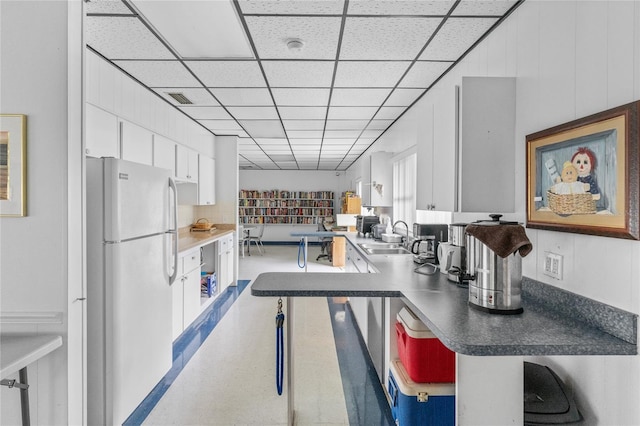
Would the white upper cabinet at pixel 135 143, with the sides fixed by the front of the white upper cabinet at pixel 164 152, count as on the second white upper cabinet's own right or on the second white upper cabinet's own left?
on the second white upper cabinet's own right

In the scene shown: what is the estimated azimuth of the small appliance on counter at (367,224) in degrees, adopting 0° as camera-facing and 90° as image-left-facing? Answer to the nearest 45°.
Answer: approximately 45°

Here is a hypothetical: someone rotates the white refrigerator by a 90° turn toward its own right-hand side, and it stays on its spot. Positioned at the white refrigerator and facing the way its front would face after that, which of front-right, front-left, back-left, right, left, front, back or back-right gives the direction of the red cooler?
left

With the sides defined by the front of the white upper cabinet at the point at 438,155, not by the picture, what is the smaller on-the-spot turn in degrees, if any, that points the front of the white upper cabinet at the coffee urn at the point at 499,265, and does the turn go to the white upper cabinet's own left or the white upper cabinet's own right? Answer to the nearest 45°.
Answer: approximately 45° to the white upper cabinet's own left

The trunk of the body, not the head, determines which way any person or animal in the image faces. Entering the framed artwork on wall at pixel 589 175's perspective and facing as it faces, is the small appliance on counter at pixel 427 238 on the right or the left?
on its right

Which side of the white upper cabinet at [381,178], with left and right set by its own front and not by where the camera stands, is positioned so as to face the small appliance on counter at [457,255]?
left

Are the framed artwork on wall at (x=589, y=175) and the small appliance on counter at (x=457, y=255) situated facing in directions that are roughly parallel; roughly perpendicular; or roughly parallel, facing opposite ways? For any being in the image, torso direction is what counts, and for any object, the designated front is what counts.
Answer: roughly parallel

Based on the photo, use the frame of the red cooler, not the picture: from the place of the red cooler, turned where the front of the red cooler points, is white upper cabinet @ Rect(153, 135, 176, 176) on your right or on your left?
on your right

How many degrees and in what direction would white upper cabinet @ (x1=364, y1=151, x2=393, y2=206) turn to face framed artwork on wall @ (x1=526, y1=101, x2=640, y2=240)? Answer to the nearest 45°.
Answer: approximately 90° to its left

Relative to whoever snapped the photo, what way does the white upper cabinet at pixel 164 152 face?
facing the viewer and to the right of the viewer

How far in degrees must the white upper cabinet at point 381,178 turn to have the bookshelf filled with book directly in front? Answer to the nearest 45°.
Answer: approximately 45° to its right

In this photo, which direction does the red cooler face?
toward the camera

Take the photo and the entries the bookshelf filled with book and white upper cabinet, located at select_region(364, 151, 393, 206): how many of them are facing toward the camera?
1

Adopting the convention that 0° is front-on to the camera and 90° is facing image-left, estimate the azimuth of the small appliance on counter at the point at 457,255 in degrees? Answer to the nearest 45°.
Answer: approximately 45°

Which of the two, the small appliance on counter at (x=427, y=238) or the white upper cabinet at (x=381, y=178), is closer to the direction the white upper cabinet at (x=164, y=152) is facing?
the small appliance on counter

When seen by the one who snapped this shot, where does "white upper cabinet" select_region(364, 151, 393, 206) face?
facing to the left of the viewer

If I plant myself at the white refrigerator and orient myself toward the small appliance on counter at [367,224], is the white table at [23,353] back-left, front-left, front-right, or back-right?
back-right

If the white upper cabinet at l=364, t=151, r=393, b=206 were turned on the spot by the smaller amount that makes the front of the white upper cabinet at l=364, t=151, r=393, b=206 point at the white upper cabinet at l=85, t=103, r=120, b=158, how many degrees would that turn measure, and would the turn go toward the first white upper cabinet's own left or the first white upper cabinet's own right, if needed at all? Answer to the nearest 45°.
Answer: approximately 45° to the first white upper cabinet's own left
